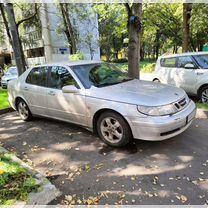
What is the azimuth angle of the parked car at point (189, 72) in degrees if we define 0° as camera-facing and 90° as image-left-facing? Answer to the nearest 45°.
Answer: approximately 315°

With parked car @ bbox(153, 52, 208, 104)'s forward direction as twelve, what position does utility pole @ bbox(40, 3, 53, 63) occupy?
The utility pole is roughly at 6 o'clock from the parked car.

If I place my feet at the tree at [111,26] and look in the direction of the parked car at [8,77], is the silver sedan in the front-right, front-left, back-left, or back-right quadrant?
front-left

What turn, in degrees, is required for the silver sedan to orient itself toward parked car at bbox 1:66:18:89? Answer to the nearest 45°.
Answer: approximately 180°

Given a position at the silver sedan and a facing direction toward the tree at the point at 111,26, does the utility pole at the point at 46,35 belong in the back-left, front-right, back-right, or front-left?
front-left

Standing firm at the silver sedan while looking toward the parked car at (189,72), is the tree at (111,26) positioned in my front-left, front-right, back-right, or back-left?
front-left

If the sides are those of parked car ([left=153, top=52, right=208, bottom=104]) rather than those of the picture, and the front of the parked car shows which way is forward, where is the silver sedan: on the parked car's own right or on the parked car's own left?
on the parked car's own right

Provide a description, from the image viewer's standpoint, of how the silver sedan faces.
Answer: facing the viewer and to the right of the viewer

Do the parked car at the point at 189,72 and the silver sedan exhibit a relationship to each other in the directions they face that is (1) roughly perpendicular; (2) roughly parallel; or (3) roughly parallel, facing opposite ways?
roughly parallel

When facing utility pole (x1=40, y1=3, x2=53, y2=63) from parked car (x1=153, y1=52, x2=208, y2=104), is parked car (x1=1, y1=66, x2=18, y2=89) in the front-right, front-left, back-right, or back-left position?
front-left

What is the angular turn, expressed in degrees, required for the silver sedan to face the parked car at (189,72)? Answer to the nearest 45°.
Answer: approximately 90° to its left

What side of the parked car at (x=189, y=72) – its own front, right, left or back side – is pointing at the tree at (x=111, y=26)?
back

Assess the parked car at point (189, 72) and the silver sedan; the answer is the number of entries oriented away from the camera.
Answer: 0
